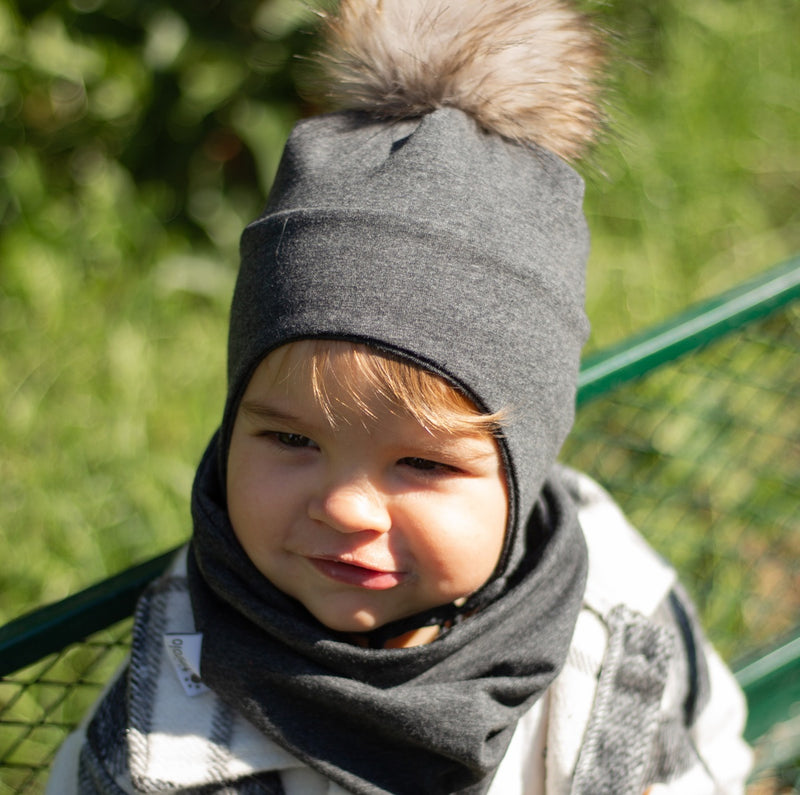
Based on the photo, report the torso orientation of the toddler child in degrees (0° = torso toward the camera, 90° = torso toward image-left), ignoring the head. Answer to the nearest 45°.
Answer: approximately 0°

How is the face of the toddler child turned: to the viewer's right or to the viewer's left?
to the viewer's left
